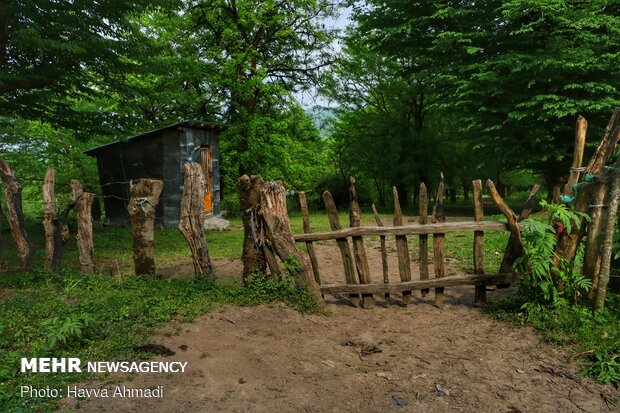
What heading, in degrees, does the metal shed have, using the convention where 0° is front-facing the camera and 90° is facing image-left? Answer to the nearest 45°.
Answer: approximately 315°

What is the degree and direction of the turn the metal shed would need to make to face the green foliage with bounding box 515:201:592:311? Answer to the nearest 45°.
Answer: approximately 45° to its right

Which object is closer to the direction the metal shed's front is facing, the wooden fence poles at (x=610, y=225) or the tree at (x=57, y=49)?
the wooden fence poles

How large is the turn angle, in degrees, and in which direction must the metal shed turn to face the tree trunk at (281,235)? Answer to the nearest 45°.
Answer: approximately 45° to its right

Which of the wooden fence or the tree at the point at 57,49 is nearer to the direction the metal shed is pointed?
the wooden fence

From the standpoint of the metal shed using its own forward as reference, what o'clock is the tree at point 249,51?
The tree is roughly at 9 o'clock from the metal shed.

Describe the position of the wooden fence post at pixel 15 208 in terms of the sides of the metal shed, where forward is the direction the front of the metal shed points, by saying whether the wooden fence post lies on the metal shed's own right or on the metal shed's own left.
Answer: on the metal shed's own right
